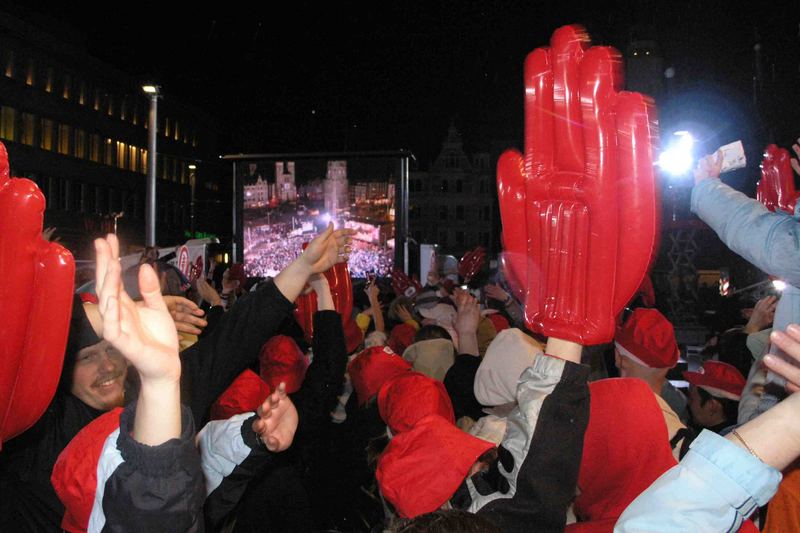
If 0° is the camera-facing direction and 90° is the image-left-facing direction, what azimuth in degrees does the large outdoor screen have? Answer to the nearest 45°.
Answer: approximately 0°

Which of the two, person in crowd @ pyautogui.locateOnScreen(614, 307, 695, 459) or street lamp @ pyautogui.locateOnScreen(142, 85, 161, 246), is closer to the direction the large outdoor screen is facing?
the person in crowd

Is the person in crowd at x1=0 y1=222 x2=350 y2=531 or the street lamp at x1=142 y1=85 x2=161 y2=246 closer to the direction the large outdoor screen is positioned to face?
the person in crowd

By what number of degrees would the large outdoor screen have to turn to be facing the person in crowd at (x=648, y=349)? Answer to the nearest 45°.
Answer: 0° — it already faces them

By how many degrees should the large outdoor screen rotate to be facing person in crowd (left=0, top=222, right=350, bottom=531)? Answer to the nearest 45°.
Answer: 0° — it already faces them

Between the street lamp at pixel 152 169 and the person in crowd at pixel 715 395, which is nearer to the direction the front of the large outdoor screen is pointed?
the person in crowd
